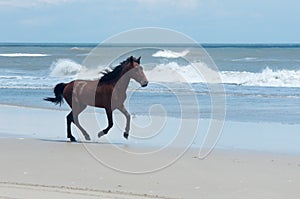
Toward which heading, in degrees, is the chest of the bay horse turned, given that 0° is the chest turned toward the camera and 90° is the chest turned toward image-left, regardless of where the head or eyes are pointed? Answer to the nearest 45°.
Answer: approximately 270°
